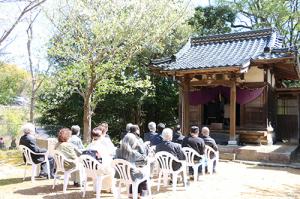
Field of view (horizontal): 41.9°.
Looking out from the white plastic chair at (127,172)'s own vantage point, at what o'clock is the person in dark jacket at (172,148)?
The person in dark jacket is roughly at 12 o'clock from the white plastic chair.

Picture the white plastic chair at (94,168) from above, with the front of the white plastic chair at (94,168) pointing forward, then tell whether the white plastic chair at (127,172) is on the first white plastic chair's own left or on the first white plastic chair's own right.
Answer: on the first white plastic chair's own right

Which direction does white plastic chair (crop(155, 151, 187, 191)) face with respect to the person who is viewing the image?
facing away from the viewer and to the right of the viewer

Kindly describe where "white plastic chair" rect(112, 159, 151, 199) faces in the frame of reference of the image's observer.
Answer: facing away from the viewer and to the right of the viewer

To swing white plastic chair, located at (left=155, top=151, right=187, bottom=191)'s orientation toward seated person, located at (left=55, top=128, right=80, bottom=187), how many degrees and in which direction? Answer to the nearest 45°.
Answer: approximately 135° to its left

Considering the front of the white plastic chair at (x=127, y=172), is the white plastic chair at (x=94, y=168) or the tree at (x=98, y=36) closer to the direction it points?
the tree

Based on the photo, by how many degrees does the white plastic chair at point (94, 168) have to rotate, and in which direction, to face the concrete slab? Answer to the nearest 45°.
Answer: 0° — it already faces it

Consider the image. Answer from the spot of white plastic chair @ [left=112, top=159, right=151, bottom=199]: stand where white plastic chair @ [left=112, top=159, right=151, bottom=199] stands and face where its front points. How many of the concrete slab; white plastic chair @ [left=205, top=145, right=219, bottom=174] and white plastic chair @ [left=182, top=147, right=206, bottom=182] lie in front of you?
3

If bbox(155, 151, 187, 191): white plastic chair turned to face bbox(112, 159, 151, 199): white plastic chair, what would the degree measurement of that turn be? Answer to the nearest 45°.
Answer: approximately 180°

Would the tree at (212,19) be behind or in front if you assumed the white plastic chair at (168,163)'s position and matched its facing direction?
in front

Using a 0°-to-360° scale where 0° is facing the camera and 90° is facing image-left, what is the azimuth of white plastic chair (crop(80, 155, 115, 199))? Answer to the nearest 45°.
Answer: approximately 225°
